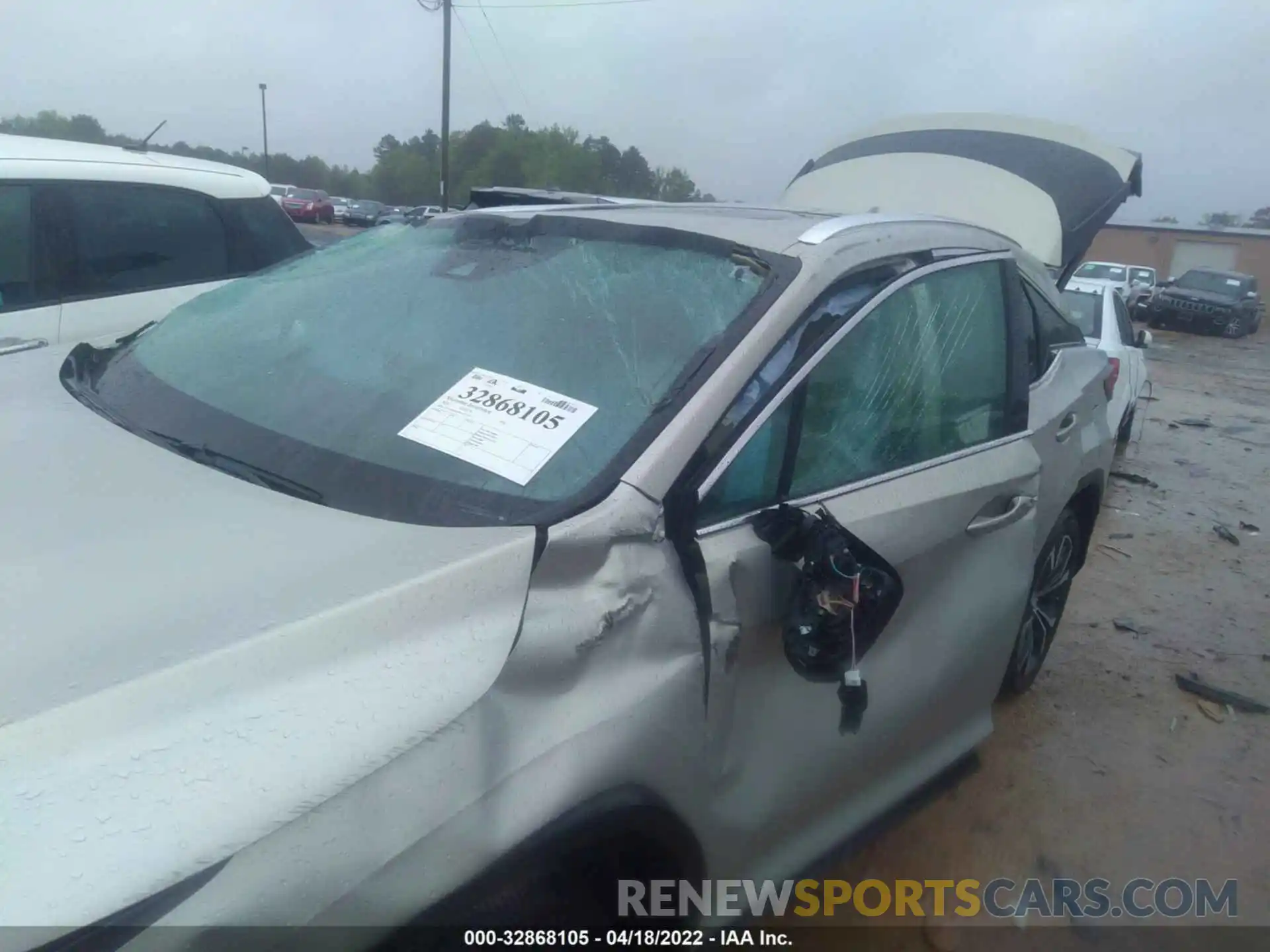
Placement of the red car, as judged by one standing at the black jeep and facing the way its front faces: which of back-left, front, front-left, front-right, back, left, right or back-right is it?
front-right

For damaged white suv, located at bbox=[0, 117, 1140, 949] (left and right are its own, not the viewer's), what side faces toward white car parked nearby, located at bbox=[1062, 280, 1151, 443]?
back

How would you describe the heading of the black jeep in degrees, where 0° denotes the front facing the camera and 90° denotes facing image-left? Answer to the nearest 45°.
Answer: approximately 45°

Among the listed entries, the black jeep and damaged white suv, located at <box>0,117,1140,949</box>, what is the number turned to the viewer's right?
0

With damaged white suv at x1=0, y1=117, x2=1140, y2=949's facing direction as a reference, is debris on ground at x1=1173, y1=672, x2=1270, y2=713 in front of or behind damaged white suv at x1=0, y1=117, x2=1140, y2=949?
behind

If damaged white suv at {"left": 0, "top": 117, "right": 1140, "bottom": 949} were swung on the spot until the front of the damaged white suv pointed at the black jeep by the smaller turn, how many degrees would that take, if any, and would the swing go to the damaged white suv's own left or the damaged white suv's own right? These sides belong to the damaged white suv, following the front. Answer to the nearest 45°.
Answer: approximately 180°

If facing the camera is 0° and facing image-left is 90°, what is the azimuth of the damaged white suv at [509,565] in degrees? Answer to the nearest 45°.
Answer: approximately 45°

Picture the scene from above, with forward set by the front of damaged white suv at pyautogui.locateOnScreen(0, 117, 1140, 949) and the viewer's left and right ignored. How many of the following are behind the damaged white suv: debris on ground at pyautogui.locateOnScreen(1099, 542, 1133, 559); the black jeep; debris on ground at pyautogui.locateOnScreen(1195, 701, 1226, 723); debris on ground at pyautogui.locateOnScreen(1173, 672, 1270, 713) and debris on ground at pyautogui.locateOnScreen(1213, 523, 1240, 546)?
5
